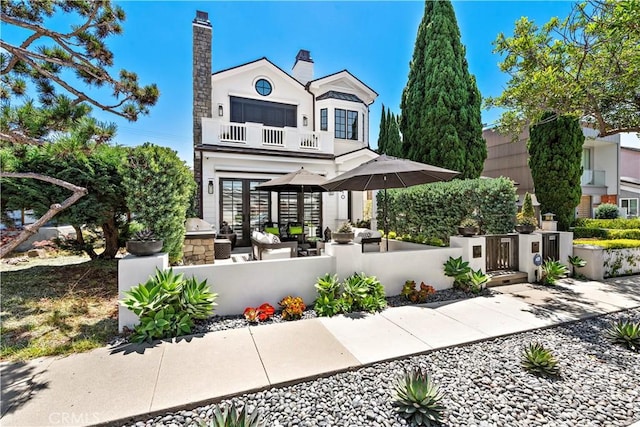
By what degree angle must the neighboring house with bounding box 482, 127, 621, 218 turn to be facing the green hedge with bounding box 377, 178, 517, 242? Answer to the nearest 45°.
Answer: approximately 45° to its right

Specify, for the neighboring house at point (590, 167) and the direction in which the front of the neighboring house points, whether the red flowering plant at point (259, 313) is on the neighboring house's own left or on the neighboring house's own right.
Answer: on the neighboring house's own right

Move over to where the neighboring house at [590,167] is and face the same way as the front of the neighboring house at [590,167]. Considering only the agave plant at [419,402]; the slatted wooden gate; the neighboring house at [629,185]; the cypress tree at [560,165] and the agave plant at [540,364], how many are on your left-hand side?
1

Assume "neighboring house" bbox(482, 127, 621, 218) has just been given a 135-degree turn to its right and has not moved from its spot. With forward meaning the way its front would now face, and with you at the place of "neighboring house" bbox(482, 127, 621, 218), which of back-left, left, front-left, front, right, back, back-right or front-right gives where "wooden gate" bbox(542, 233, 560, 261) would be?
left

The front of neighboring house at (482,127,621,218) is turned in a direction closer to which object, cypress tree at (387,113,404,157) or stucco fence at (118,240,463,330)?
the stucco fence

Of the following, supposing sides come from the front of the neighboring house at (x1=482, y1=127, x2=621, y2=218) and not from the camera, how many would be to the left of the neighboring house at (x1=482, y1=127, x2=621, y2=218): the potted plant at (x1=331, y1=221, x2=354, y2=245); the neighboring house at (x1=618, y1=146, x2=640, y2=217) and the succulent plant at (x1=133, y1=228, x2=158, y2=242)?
1

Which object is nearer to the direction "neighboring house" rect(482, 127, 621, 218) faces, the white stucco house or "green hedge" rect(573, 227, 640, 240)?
the green hedge

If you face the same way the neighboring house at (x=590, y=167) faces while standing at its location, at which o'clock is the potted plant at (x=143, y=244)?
The potted plant is roughly at 2 o'clock from the neighboring house.

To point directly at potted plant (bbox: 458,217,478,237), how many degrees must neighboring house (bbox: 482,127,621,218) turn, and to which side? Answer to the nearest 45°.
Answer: approximately 45° to its right

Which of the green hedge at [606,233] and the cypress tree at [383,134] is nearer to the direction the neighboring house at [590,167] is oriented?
the green hedge

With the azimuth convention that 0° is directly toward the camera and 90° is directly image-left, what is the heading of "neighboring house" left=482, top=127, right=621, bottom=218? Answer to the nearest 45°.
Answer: approximately 315°

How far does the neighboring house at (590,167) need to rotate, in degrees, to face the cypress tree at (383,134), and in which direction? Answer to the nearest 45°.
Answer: approximately 90° to its right

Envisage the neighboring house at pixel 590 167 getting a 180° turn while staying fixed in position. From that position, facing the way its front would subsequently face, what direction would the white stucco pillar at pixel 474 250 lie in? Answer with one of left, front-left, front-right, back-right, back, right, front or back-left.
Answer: back-left

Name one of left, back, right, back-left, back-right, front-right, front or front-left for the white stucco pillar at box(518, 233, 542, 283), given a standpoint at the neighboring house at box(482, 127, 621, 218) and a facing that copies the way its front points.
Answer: front-right
